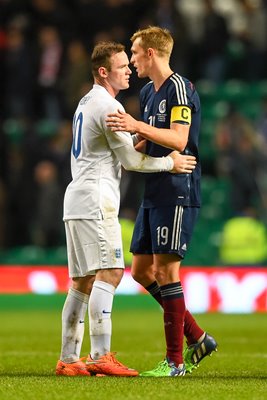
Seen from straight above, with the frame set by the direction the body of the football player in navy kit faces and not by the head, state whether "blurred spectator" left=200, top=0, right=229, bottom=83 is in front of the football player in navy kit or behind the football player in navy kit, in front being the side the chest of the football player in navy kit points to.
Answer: behind

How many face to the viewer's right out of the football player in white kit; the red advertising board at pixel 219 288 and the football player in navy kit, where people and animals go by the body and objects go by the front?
1

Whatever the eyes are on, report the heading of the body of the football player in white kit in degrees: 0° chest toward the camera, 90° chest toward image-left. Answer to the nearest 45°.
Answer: approximately 270°

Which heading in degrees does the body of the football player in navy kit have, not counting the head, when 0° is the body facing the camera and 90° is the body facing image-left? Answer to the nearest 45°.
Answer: approximately 45°

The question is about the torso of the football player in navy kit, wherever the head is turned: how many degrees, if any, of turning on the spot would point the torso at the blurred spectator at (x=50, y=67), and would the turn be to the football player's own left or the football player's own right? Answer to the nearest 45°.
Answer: approximately 135° to the football player's own right

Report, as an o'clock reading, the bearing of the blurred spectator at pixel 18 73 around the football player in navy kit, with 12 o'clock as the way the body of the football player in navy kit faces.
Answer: The blurred spectator is roughly at 4 o'clock from the football player in navy kit.

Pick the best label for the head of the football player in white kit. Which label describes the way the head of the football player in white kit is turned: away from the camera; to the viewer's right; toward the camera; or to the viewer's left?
to the viewer's right

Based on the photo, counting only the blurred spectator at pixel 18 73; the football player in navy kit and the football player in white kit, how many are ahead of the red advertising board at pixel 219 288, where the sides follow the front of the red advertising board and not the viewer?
2

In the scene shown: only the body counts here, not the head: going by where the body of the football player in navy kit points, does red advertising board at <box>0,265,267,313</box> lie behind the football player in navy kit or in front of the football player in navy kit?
behind

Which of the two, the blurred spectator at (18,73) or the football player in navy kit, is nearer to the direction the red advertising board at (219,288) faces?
the football player in navy kit

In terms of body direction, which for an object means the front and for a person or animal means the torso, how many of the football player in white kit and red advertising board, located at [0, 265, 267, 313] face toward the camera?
1

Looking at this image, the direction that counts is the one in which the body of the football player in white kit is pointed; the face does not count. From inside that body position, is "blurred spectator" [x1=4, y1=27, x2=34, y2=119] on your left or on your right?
on your left

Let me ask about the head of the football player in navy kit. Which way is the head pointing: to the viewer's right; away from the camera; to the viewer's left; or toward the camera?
to the viewer's left
